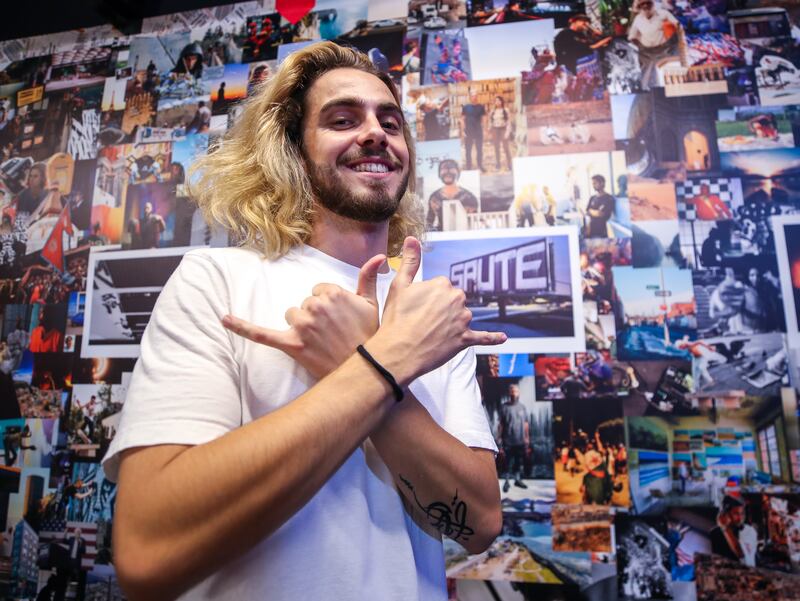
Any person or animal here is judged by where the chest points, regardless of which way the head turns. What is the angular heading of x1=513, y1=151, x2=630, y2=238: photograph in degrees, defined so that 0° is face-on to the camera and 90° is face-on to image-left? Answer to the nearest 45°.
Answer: approximately 0°

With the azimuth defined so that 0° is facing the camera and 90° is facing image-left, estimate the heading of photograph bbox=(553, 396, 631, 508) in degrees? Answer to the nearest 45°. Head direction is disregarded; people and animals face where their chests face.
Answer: approximately 0°

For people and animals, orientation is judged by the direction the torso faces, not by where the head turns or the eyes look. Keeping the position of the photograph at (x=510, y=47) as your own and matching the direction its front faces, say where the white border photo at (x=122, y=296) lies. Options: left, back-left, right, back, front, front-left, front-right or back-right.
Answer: right
